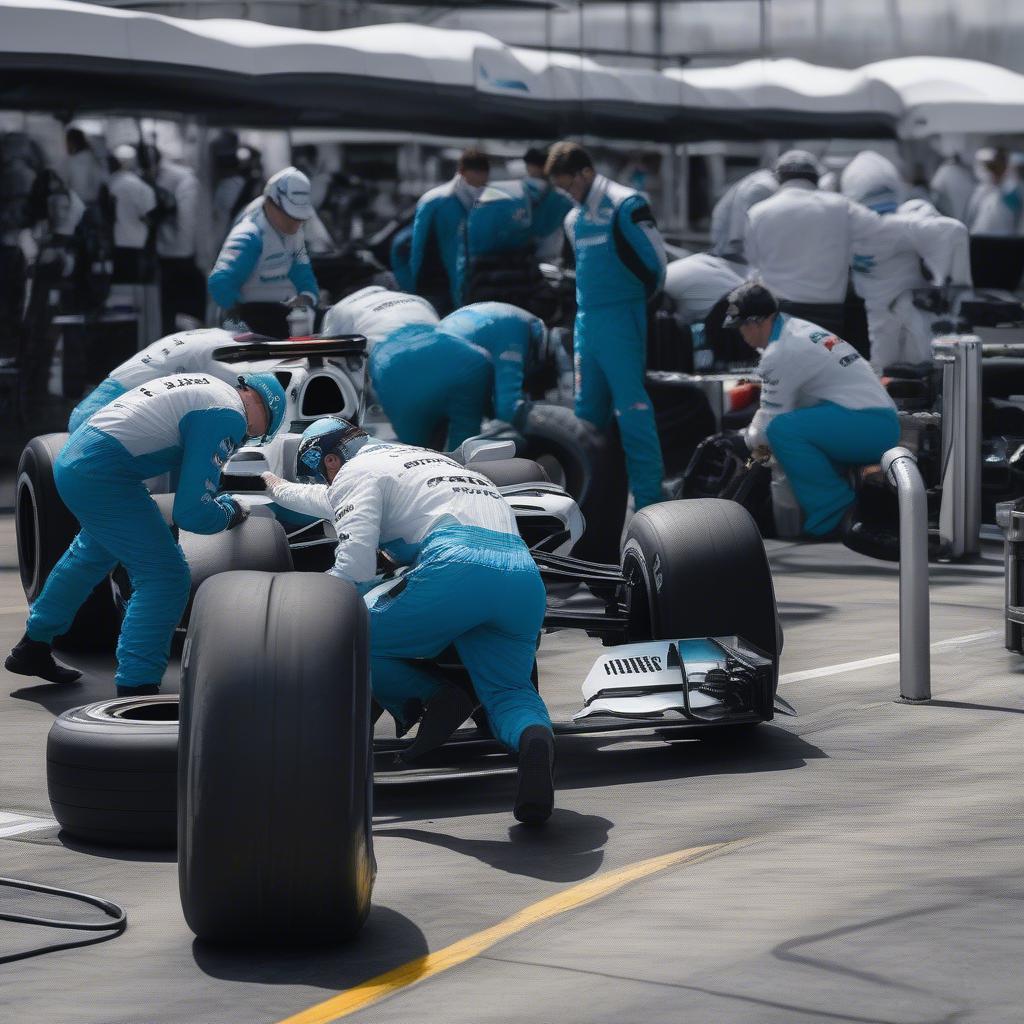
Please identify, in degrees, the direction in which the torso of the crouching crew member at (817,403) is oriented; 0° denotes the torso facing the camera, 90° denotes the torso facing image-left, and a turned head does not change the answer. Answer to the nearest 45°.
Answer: approximately 90°

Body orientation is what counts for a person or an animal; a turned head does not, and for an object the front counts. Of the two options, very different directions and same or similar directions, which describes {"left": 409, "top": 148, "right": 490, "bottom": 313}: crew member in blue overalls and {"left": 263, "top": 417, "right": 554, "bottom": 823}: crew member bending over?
very different directions

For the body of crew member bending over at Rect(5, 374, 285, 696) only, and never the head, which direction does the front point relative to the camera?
to the viewer's right

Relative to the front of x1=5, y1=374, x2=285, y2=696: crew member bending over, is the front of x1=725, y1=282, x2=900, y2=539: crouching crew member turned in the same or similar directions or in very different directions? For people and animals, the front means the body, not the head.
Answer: very different directions

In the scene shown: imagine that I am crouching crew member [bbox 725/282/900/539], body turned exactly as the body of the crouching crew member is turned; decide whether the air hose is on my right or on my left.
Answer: on my left

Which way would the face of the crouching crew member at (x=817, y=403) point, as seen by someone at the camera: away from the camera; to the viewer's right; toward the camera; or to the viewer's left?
to the viewer's left

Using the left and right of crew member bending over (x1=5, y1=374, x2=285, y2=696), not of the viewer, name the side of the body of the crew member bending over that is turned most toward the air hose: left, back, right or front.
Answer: right

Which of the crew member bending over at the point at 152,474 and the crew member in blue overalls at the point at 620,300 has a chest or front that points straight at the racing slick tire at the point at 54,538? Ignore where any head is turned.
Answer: the crew member in blue overalls

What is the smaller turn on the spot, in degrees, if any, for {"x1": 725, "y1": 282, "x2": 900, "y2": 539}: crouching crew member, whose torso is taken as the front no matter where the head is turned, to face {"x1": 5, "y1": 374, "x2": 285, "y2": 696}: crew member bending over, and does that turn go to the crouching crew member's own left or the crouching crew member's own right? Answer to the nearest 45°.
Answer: approximately 45° to the crouching crew member's own left

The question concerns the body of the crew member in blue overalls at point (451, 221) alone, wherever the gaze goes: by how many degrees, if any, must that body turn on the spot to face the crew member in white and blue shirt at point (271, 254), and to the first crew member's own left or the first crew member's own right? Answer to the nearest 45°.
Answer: approximately 45° to the first crew member's own right

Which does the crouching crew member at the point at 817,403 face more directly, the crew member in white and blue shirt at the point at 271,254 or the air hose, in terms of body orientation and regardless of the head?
the crew member in white and blue shirt

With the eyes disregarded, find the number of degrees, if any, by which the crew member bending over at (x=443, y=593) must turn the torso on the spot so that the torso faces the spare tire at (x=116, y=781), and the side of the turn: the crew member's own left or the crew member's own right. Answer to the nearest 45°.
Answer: approximately 45° to the crew member's own left

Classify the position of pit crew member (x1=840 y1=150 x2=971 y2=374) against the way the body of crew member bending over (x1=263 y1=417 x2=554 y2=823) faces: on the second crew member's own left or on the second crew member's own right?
on the second crew member's own right

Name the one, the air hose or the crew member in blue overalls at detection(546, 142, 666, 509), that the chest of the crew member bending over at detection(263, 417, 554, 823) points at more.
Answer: the crew member in blue overalls

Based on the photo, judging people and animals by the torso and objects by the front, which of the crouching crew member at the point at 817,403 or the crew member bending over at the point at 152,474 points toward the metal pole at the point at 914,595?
the crew member bending over
